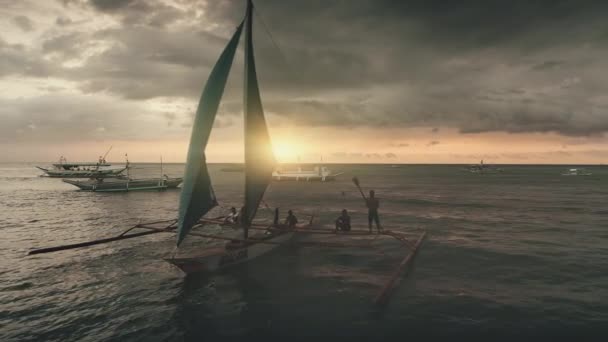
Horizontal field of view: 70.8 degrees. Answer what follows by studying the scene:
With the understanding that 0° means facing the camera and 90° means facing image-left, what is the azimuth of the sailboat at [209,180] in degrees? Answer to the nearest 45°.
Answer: approximately 45°
